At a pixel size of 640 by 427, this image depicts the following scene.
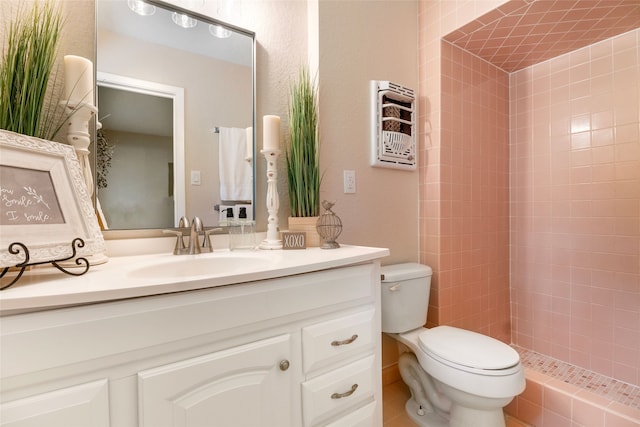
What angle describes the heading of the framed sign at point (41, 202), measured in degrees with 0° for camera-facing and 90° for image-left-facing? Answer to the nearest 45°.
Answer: approximately 315°

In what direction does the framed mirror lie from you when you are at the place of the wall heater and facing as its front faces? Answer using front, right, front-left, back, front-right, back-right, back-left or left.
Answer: right

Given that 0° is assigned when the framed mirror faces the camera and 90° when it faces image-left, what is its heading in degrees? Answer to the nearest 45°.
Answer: approximately 315°

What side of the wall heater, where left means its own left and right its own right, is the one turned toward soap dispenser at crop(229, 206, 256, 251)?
right

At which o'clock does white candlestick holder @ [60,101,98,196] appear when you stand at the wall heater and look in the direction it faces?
The white candlestick holder is roughly at 3 o'clock from the wall heater.

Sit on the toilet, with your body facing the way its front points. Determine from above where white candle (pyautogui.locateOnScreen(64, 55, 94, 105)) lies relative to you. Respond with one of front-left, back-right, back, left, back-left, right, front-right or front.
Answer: right

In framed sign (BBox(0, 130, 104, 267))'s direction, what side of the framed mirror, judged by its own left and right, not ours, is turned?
right

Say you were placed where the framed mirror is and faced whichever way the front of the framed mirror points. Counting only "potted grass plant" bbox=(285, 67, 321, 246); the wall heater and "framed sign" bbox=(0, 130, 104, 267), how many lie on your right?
1
